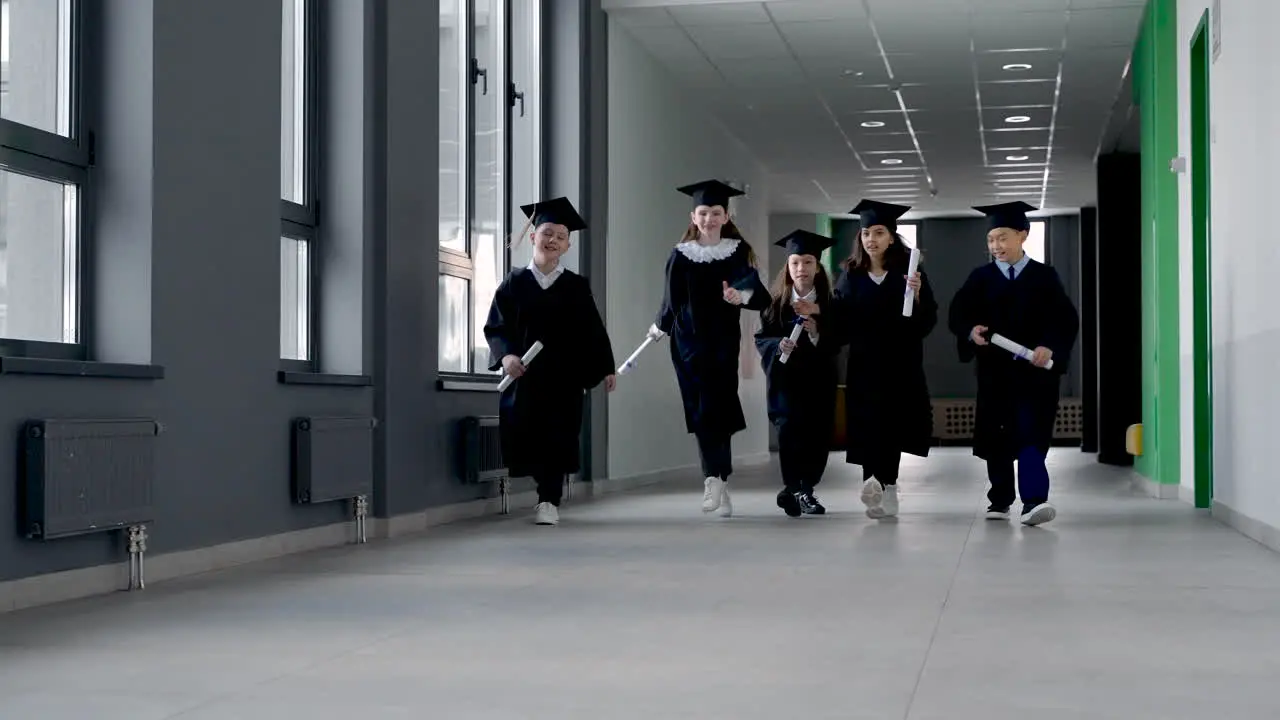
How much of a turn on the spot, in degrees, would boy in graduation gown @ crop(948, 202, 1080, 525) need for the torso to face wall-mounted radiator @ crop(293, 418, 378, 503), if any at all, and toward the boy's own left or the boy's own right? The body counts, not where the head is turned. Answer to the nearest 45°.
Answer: approximately 45° to the boy's own right

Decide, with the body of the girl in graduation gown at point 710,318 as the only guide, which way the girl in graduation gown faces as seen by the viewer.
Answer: toward the camera

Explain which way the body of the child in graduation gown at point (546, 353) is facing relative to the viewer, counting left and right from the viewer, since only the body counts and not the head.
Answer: facing the viewer

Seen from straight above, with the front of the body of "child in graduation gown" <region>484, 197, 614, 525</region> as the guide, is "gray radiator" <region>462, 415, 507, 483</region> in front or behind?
behind

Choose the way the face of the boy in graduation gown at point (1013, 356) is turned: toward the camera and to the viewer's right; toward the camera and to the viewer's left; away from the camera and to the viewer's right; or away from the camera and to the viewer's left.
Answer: toward the camera and to the viewer's left

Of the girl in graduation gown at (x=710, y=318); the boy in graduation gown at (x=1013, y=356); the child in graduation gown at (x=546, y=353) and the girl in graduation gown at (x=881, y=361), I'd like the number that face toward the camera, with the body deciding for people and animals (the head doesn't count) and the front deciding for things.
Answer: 4

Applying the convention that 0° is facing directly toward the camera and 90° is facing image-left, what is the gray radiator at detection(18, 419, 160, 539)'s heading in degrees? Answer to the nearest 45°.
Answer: approximately 315°

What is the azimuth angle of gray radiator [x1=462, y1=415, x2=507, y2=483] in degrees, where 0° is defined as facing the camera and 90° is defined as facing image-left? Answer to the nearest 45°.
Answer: approximately 315°

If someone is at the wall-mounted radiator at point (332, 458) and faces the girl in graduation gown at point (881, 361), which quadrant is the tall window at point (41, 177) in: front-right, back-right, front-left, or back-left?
back-right

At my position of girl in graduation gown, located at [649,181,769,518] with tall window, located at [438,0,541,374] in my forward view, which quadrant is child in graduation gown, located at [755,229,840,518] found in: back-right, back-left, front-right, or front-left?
back-right

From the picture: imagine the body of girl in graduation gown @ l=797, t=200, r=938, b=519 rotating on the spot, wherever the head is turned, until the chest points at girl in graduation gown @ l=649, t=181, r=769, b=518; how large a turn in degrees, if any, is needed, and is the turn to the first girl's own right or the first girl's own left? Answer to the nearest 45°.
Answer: approximately 90° to the first girl's own right
